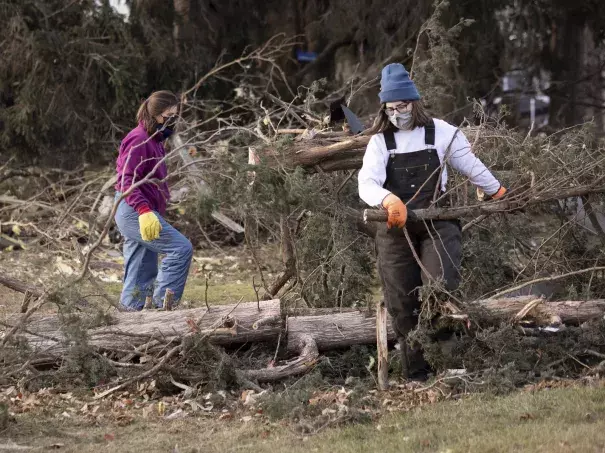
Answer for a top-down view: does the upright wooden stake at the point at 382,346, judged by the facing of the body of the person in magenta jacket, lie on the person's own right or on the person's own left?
on the person's own right

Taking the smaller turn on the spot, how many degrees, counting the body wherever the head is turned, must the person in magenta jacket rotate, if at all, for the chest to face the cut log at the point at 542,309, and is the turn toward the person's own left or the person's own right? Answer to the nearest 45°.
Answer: approximately 45° to the person's own right

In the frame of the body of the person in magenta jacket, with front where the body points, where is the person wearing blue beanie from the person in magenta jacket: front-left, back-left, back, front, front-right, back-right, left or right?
front-right

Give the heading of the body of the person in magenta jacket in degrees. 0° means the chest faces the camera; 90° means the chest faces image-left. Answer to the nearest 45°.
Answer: approximately 270°

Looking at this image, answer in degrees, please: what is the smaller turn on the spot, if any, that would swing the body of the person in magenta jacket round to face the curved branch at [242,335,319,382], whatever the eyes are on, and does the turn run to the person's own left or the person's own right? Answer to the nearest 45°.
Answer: approximately 45° to the person's own right

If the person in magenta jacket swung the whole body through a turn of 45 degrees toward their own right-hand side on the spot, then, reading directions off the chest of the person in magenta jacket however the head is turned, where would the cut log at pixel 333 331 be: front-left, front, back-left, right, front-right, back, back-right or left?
front

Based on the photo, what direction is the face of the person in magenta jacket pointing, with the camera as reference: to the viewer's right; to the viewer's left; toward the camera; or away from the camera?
to the viewer's right

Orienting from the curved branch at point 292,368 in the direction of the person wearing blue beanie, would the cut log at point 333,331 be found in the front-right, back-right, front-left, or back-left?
front-left

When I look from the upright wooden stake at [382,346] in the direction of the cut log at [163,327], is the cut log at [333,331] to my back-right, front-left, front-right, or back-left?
front-right
